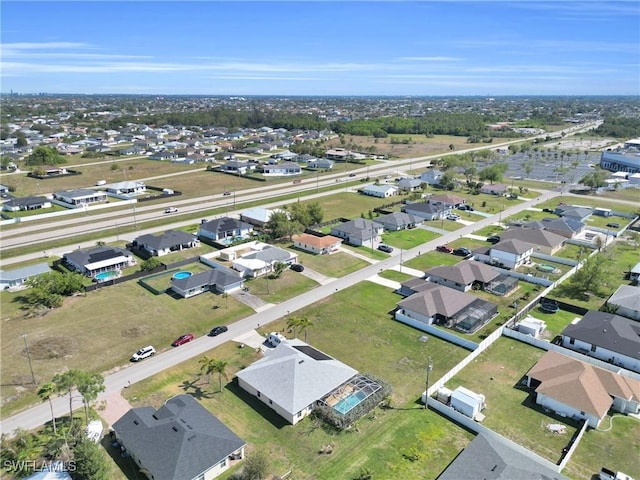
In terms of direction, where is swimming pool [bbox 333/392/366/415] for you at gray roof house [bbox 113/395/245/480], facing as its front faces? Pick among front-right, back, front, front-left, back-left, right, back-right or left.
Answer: back-right

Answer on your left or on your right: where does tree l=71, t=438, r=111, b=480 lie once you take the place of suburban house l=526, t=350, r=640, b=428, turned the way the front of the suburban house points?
on your right

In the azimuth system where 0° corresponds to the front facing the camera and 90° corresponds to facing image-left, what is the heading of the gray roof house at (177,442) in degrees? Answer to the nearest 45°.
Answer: approximately 135°

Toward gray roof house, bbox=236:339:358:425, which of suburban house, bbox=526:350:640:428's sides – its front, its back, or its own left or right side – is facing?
right

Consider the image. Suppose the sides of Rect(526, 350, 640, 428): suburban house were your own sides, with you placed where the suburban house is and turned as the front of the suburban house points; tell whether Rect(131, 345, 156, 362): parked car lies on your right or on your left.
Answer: on your right

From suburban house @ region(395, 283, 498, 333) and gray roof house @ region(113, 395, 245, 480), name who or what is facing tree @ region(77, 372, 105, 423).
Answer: the gray roof house

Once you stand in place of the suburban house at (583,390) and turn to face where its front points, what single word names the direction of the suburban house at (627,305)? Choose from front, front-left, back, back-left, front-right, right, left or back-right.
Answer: back-left

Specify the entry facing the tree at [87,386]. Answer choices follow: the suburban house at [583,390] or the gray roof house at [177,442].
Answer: the gray roof house
